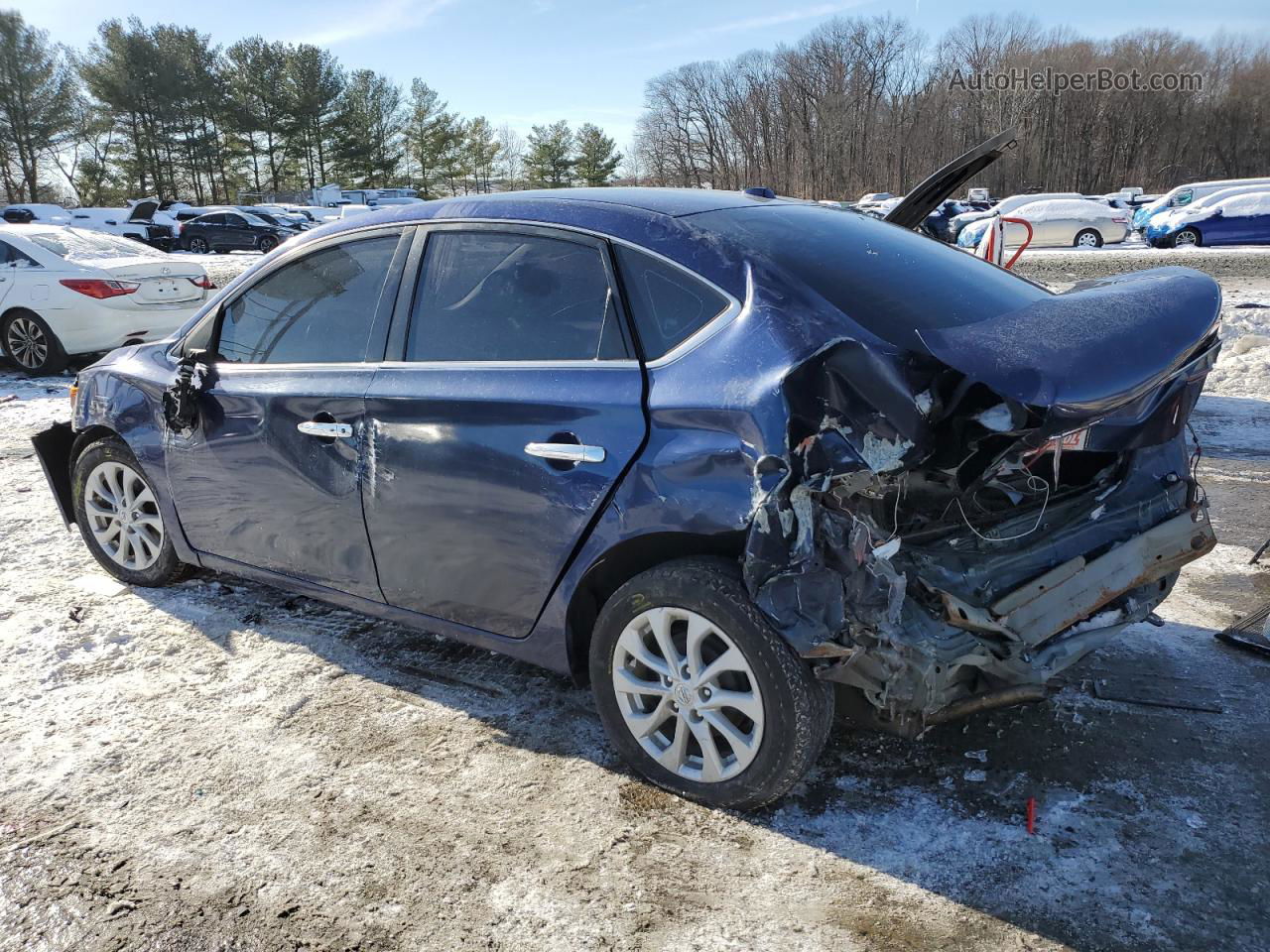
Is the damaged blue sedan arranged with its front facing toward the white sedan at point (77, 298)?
yes

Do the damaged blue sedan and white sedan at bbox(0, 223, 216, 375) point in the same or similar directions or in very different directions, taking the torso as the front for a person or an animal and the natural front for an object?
same or similar directions

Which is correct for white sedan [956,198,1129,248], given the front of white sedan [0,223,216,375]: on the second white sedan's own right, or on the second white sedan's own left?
on the second white sedan's own right

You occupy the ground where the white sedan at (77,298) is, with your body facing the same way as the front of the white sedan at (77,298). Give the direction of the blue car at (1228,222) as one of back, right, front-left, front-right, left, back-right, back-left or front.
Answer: back-right

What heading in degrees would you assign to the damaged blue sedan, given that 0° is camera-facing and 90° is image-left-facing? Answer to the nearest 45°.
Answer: approximately 135°

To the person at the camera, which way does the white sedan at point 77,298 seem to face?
facing away from the viewer and to the left of the viewer

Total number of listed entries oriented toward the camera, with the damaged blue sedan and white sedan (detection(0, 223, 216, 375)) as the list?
0

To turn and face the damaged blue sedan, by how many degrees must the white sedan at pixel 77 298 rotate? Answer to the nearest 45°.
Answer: approximately 135° to its left

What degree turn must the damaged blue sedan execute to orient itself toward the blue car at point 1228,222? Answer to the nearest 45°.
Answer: approximately 90° to its right

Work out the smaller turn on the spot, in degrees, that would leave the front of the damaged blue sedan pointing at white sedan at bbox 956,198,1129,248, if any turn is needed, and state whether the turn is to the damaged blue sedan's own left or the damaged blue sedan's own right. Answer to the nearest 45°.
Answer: approximately 90° to the damaged blue sedan's own right
